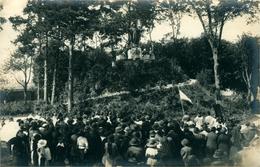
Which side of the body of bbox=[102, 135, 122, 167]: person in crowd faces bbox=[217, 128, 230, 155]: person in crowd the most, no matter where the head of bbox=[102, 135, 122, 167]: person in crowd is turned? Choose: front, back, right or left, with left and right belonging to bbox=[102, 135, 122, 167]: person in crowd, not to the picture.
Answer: right

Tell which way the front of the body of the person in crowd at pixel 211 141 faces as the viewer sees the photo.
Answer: away from the camera

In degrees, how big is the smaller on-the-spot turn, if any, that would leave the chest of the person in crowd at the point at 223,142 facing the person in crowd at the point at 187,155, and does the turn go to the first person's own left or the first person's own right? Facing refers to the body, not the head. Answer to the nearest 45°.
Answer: approximately 135° to the first person's own left

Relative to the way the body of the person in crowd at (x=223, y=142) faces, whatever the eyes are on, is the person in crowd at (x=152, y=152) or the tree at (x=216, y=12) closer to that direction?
the tree

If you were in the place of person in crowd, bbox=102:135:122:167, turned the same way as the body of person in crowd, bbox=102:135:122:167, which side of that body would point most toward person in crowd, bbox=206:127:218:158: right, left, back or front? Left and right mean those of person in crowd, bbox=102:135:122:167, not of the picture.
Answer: right

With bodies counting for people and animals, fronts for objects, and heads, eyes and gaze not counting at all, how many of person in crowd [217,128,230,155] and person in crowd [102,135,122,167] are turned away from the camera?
2

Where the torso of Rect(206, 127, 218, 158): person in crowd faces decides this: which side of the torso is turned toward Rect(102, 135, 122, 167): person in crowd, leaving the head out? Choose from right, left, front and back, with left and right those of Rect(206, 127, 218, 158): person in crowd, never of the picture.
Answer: left

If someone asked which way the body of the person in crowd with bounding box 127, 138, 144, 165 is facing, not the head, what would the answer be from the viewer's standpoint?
away from the camera

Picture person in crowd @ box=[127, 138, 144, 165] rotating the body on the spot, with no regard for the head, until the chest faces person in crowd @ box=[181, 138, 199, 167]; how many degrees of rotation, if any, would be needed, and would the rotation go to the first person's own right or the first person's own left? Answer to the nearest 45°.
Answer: approximately 90° to the first person's own right

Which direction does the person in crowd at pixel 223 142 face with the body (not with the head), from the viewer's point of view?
away from the camera

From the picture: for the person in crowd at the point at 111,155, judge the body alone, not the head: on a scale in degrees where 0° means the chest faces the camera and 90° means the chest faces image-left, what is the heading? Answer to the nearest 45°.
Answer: approximately 180°

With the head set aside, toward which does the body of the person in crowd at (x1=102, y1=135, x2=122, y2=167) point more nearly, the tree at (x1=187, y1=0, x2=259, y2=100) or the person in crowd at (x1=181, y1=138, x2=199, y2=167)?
the tree
